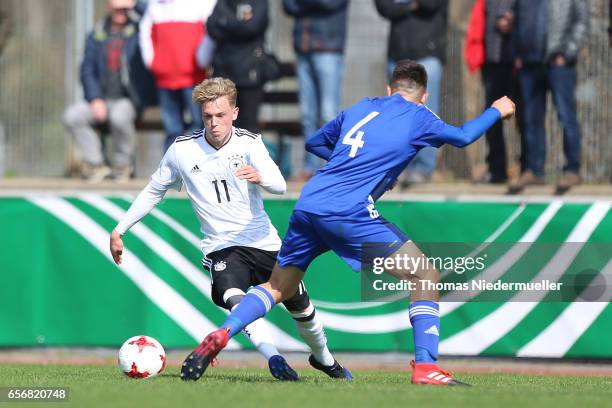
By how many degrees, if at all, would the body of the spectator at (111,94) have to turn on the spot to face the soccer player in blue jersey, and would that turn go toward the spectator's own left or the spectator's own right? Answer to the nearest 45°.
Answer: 0° — they already face them

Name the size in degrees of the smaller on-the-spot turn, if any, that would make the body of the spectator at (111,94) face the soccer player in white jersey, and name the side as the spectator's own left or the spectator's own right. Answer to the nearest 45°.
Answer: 0° — they already face them

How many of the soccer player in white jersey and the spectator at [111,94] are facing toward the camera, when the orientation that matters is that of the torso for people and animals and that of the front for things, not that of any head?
2

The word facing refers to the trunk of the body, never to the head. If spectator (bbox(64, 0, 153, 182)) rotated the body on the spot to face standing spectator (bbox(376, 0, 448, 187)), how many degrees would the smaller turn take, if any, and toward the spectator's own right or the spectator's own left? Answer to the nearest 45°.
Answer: approximately 45° to the spectator's own left

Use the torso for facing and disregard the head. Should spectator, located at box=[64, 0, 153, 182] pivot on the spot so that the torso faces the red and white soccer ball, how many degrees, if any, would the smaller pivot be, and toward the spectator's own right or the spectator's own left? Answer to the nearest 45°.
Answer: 0° — they already face it

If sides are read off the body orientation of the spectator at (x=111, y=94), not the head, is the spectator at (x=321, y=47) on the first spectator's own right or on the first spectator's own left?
on the first spectator's own left

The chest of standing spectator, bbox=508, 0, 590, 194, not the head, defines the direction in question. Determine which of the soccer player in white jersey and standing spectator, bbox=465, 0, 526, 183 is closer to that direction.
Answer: the soccer player in white jersey

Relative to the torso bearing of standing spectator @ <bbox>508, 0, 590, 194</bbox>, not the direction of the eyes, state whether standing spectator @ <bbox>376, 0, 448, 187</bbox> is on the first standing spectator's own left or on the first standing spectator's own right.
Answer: on the first standing spectator's own right

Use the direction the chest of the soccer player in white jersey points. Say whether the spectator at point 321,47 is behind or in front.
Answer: behind
